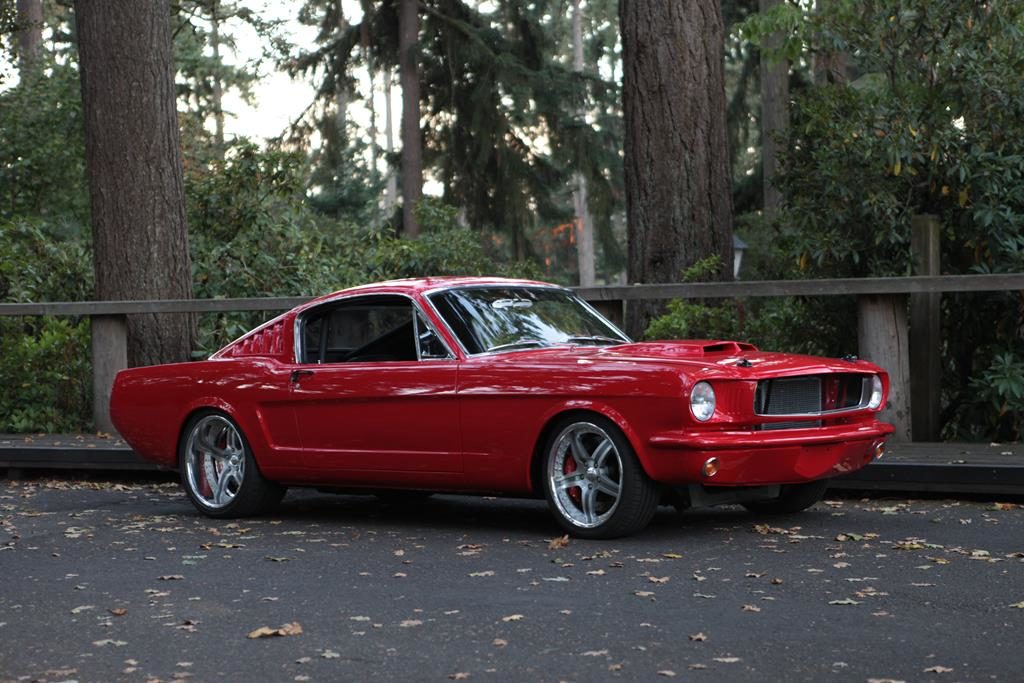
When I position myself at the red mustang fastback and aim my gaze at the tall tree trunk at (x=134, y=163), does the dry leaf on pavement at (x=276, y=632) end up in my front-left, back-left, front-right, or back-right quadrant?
back-left

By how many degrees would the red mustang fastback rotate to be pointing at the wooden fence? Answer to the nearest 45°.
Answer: approximately 90° to its left

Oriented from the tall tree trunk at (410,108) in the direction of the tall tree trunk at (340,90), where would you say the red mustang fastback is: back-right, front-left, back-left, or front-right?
back-left

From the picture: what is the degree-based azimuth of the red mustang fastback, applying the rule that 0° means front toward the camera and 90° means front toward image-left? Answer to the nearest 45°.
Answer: approximately 315°

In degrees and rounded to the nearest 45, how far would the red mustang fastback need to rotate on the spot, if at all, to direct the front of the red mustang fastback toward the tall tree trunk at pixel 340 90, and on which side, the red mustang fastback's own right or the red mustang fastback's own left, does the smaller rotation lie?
approximately 135° to the red mustang fastback's own left

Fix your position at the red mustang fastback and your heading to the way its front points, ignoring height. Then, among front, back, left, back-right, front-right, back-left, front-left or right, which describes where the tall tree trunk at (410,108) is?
back-left

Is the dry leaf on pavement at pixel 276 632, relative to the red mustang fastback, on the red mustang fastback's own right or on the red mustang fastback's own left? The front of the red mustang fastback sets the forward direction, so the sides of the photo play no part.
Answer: on the red mustang fastback's own right
